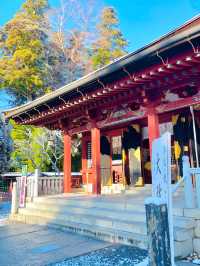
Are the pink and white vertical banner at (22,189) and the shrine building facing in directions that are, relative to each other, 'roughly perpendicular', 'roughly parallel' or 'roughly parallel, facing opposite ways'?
roughly parallel

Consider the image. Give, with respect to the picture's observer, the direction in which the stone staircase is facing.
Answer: facing the viewer and to the left of the viewer

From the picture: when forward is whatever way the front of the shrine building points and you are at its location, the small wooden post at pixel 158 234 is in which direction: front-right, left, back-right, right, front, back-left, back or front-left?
front-left

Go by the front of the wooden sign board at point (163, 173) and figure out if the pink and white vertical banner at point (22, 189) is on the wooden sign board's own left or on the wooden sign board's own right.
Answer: on the wooden sign board's own right

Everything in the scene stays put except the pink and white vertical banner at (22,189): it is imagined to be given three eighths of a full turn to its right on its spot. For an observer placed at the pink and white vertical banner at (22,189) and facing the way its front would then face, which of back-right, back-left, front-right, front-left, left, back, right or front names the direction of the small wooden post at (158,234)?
back

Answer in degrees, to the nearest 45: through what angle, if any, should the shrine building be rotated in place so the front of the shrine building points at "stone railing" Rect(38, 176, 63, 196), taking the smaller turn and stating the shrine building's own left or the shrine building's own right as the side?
approximately 90° to the shrine building's own right

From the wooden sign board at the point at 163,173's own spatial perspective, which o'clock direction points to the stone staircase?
The stone staircase is roughly at 4 o'clock from the wooden sign board.

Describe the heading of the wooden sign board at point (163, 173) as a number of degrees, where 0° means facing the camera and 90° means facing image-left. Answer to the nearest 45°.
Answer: approximately 45°

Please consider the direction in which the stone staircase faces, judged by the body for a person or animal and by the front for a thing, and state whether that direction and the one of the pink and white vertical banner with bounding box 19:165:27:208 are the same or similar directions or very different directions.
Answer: same or similar directions

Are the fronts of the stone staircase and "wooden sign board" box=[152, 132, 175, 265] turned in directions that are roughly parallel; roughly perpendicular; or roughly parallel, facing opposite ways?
roughly parallel
